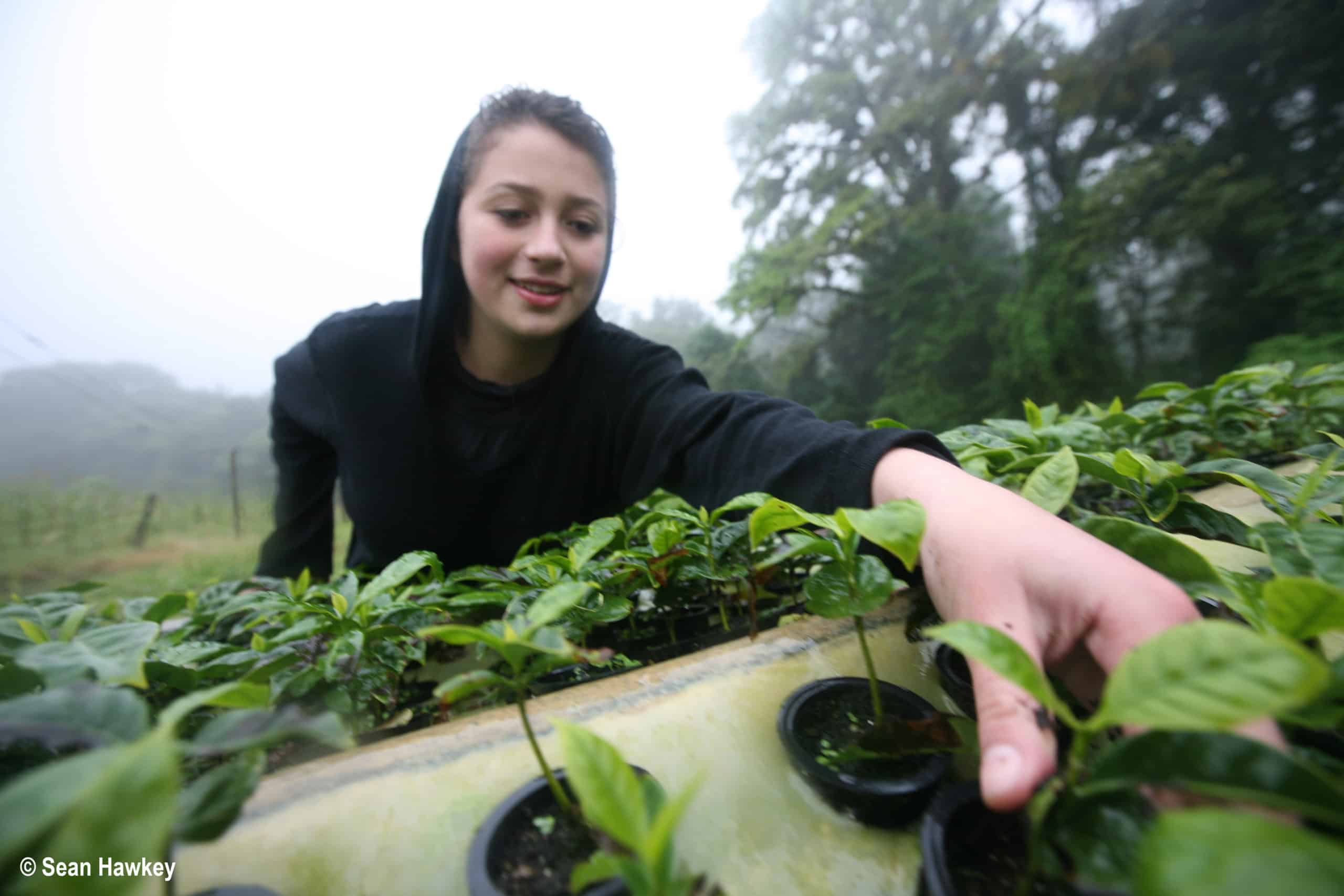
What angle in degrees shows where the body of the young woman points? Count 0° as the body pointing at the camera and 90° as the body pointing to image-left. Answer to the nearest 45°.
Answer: approximately 0°

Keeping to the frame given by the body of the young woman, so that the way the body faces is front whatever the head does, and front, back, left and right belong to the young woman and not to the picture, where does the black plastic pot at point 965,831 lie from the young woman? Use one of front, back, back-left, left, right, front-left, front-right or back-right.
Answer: front-left

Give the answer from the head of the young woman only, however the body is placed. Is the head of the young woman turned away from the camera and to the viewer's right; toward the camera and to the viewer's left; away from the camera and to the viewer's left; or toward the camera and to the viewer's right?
toward the camera and to the viewer's right

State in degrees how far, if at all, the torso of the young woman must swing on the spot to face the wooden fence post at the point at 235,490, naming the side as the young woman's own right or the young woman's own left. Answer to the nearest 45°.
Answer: approximately 135° to the young woman's own right

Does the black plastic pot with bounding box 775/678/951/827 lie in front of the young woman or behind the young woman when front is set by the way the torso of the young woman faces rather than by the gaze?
in front

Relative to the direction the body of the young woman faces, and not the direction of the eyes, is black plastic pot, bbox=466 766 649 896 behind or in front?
in front

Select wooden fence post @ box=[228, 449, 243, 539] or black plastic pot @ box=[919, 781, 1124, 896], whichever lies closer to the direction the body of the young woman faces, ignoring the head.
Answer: the black plastic pot

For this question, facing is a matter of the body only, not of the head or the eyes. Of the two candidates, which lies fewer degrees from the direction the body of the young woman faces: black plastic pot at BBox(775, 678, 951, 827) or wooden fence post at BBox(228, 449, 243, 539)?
the black plastic pot

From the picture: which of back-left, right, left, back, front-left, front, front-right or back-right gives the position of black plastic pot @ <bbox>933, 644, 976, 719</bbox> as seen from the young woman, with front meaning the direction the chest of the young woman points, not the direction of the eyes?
front-left
